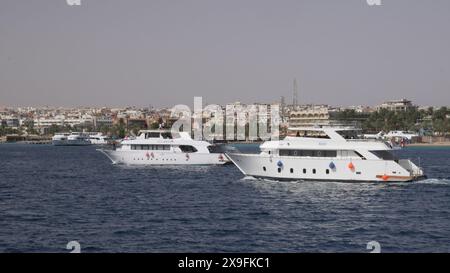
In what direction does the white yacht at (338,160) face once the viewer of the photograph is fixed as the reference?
facing to the left of the viewer
